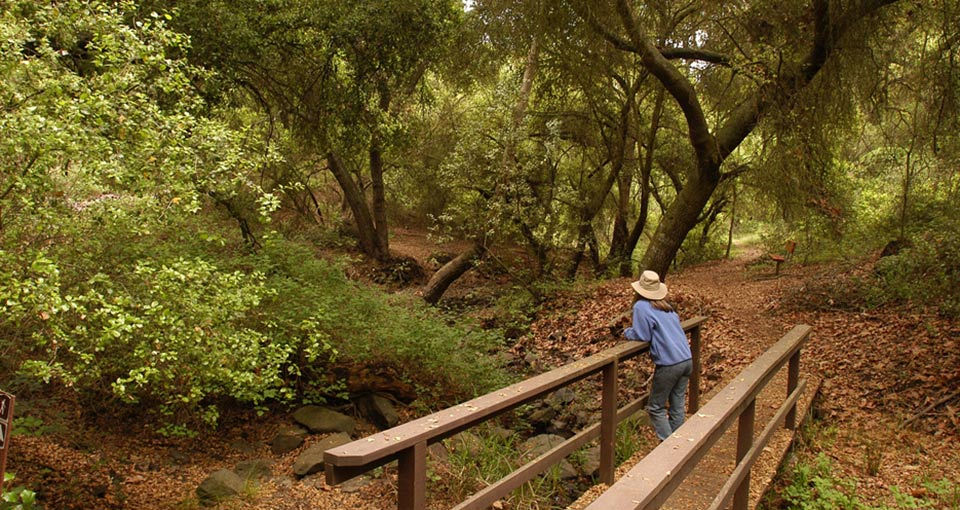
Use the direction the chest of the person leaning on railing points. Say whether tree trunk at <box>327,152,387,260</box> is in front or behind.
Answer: in front

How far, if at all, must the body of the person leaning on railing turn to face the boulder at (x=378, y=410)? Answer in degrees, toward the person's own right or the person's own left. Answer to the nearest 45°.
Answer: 0° — they already face it

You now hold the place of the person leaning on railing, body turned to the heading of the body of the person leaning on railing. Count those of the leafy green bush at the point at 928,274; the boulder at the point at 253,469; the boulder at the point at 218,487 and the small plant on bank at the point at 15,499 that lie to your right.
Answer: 1

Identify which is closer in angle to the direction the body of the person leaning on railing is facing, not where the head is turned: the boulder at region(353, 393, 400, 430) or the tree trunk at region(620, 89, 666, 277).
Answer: the boulder

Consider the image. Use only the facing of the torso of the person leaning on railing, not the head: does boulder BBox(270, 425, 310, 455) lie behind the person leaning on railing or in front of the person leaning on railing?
in front

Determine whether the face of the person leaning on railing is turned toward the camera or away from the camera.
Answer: away from the camera

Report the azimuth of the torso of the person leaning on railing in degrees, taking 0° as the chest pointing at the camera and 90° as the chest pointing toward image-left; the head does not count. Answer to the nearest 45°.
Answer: approximately 135°

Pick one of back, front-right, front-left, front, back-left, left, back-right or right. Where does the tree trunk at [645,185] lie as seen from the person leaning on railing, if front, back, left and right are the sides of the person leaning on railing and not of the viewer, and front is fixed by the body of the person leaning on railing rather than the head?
front-right

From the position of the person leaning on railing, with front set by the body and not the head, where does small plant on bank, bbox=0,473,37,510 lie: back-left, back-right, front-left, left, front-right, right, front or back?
left
